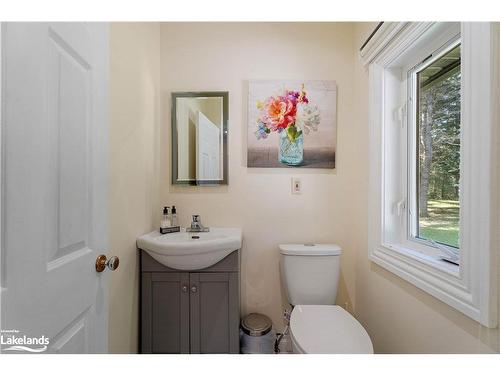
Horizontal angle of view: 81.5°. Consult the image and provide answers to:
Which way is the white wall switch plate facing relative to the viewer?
toward the camera

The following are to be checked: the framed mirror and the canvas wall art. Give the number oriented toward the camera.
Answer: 2

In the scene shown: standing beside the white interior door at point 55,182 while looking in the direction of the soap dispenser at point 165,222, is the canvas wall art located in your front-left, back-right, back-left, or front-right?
front-right

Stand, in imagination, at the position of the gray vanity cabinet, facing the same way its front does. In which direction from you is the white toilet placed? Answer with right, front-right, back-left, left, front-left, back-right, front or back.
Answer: left

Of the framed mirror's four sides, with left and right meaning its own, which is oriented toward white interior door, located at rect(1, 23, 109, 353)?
front

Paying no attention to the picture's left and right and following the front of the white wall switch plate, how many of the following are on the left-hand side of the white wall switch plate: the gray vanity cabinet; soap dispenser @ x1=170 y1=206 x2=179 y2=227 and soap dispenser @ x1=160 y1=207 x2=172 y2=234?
0

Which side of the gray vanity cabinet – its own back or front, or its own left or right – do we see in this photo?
front

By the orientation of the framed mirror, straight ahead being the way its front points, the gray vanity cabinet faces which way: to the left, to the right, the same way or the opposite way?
the same way

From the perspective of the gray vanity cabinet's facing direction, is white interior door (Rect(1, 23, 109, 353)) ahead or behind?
ahead

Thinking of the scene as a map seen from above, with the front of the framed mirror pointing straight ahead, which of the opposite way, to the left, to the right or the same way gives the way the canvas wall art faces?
the same way

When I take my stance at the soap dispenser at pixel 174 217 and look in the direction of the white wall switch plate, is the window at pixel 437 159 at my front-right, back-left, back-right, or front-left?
front-right

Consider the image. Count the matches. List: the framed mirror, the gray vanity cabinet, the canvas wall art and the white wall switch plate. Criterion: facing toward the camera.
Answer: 4
